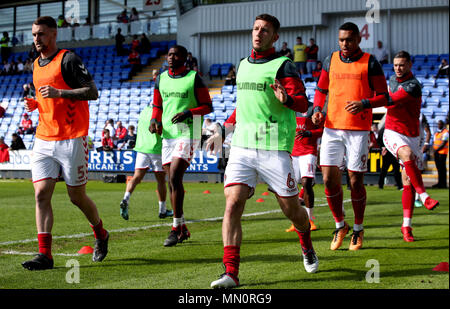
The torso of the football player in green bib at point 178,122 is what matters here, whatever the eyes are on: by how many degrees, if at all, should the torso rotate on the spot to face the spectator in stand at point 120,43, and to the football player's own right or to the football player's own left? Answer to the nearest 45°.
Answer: approximately 135° to the football player's own right

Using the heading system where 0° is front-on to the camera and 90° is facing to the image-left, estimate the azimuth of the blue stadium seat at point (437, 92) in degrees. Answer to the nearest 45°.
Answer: approximately 0°

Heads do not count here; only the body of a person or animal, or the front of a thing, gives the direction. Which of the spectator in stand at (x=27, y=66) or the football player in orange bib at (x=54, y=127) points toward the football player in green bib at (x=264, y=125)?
the spectator in stand

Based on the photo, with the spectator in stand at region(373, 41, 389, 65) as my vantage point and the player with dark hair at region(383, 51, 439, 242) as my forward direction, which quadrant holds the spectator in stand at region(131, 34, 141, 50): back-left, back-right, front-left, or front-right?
back-right

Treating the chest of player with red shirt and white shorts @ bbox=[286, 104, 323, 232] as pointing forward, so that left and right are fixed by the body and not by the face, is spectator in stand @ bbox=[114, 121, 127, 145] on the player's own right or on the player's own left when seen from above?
on the player's own right

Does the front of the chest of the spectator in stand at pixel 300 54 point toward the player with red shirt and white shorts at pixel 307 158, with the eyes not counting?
yes

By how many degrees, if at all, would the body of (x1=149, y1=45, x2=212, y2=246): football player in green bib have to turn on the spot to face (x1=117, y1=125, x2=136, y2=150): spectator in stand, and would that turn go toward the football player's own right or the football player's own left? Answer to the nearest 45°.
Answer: approximately 135° to the football player's own right

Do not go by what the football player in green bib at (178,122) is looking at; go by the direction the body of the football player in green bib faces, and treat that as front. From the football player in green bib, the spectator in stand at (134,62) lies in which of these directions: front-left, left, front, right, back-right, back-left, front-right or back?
back-right
